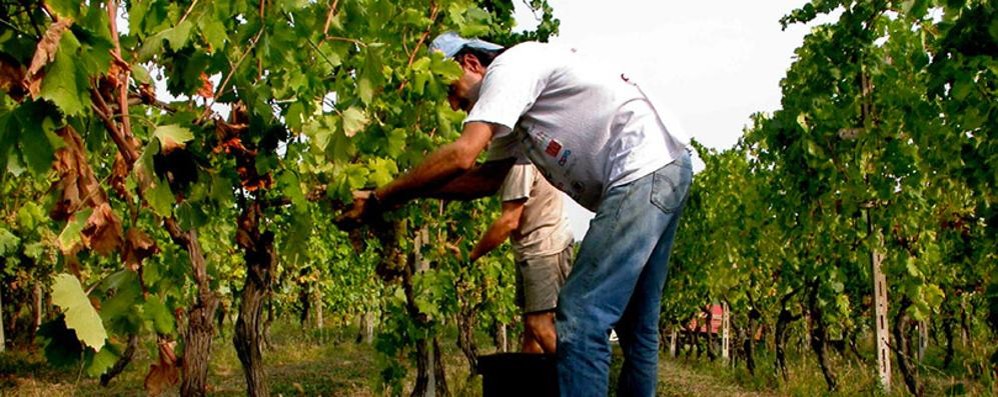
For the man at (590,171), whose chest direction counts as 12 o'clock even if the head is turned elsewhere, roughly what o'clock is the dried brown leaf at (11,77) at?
The dried brown leaf is roughly at 11 o'clock from the man.

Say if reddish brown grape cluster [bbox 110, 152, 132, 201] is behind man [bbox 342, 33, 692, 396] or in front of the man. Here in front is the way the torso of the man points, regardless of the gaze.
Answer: in front

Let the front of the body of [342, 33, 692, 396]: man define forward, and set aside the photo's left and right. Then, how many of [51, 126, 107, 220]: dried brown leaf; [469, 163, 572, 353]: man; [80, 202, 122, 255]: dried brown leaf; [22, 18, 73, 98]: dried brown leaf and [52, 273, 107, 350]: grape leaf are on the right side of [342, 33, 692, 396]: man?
1

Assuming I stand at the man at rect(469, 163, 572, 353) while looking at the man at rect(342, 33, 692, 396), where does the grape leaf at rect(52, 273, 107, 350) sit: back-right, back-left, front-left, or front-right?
front-right

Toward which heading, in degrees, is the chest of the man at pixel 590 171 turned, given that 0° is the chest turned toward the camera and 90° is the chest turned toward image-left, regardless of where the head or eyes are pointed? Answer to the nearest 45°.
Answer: approximately 90°

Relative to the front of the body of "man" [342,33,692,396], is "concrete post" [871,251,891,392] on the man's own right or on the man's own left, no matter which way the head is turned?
on the man's own right

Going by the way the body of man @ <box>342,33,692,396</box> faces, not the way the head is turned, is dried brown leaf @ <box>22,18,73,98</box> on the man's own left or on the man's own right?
on the man's own left

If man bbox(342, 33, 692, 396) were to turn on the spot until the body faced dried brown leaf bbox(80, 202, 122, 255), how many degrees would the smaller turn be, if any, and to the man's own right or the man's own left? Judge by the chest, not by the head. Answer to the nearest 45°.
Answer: approximately 45° to the man's own left

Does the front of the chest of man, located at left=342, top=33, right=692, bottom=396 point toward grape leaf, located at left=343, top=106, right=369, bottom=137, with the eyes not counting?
yes

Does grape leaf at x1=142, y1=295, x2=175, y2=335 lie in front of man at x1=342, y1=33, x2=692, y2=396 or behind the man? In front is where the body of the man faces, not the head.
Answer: in front
